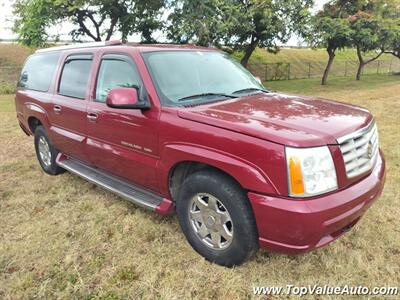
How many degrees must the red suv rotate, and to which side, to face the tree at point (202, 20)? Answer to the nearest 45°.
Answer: approximately 135° to its left

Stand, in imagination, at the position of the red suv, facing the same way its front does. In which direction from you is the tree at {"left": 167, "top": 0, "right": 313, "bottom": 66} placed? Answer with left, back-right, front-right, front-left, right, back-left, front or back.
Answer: back-left

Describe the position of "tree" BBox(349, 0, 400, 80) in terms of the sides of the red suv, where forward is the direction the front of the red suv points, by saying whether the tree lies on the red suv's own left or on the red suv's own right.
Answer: on the red suv's own left

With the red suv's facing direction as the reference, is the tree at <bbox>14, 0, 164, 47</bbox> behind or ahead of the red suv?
behind

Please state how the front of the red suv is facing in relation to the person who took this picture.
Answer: facing the viewer and to the right of the viewer

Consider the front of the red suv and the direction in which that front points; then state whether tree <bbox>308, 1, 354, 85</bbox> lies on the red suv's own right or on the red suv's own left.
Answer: on the red suv's own left
